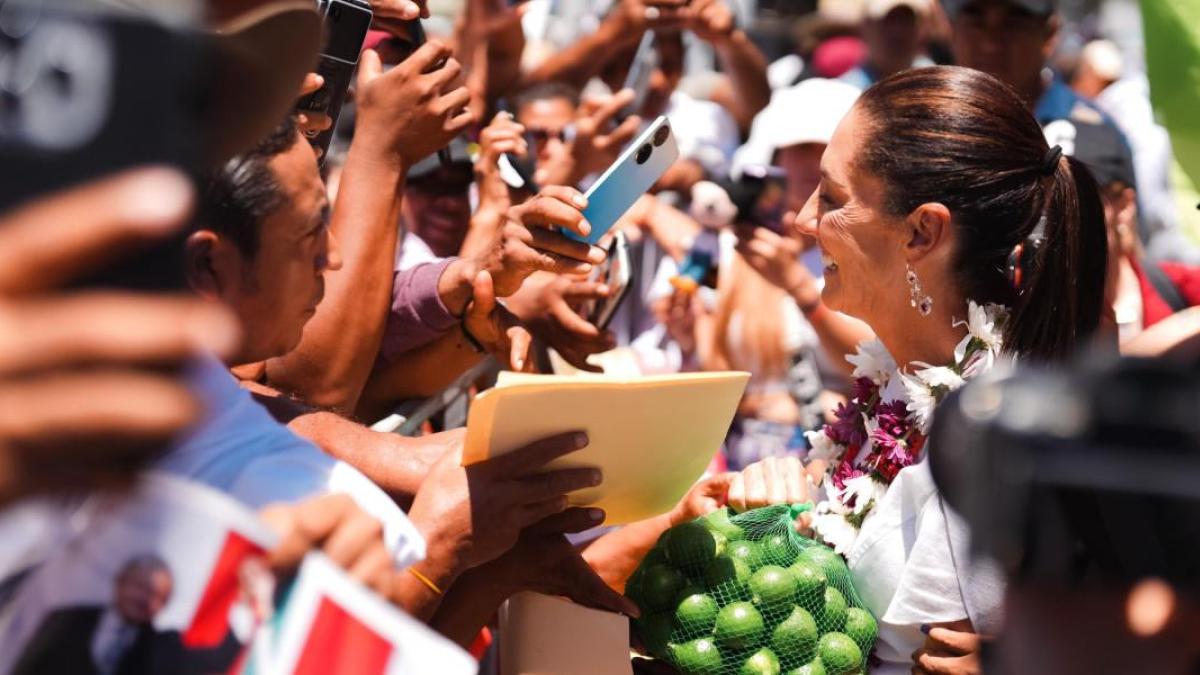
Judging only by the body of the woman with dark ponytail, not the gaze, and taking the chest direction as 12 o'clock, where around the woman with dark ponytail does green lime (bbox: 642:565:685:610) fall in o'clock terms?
The green lime is roughly at 12 o'clock from the woman with dark ponytail.

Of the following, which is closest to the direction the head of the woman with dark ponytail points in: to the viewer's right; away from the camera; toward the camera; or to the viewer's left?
to the viewer's left

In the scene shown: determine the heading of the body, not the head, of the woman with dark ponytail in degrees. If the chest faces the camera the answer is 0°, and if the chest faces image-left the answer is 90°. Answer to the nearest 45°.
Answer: approximately 90°
